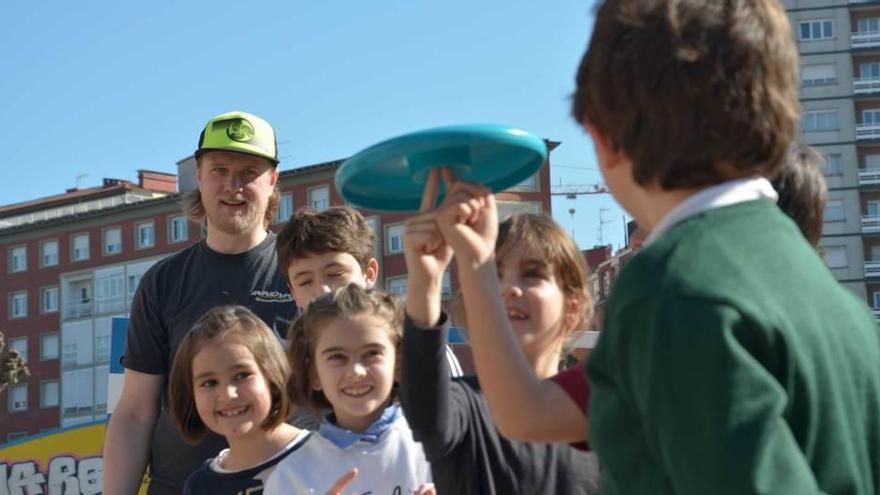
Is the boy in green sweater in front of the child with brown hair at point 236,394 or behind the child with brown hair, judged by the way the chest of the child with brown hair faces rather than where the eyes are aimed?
in front

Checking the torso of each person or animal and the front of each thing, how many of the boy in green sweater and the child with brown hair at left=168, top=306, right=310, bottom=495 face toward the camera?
1

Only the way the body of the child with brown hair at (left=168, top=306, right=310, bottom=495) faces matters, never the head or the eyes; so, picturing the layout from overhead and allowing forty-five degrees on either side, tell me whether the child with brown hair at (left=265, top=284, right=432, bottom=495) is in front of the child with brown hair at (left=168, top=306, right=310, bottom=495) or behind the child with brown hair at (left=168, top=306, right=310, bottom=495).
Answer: in front

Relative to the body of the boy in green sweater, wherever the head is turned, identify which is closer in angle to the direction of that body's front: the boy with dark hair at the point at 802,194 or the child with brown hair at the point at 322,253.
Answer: the child with brown hair

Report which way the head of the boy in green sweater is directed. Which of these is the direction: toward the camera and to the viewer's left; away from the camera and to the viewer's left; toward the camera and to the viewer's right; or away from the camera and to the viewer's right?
away from the camera and to the viewer's left

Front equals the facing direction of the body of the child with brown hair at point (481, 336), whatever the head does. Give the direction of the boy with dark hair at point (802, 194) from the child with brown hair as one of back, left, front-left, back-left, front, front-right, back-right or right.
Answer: back-left

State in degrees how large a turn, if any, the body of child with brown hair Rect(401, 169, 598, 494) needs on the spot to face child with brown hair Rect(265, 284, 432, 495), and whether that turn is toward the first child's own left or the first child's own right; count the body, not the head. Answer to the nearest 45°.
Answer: approximately 90° to the first child's own right
